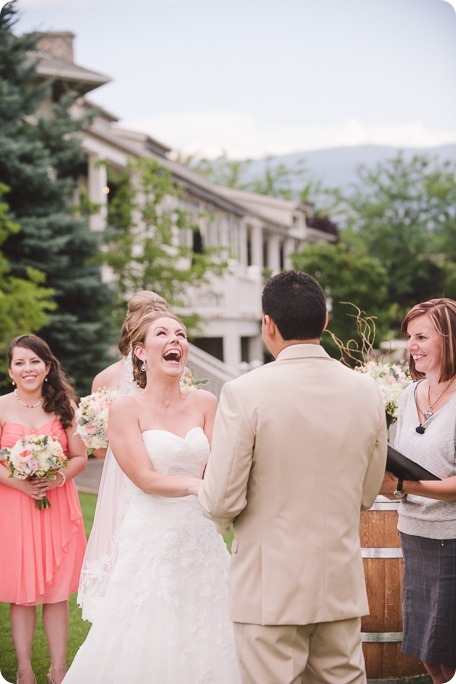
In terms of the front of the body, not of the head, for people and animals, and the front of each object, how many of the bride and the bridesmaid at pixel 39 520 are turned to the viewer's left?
0

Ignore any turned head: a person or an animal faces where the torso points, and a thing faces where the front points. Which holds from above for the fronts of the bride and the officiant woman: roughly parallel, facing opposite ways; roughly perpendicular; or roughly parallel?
roughly perpendicular

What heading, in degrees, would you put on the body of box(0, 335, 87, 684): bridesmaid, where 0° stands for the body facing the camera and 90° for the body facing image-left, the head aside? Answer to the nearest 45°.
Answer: approximately 0°

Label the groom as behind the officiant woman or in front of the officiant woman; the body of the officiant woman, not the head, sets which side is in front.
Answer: in front

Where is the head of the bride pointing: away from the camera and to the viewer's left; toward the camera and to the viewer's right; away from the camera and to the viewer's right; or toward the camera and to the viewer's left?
toward the camera and to the viewer's right

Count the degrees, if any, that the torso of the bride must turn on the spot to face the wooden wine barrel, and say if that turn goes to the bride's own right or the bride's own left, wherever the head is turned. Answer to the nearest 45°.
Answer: approximately 45° to the bride's own left

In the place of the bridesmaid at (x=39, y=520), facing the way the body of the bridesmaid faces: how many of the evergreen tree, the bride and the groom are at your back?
1

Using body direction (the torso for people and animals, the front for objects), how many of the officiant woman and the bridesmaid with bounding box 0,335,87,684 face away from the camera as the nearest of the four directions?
0
